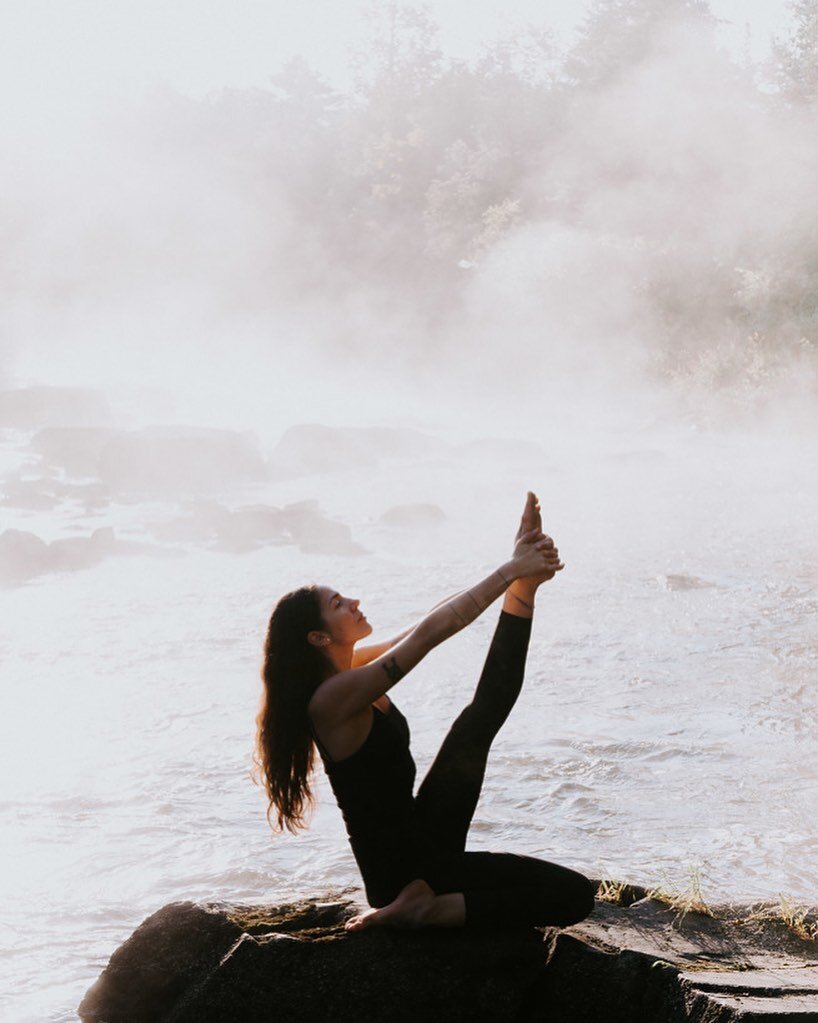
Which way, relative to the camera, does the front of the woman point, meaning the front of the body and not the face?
to the viewer's right

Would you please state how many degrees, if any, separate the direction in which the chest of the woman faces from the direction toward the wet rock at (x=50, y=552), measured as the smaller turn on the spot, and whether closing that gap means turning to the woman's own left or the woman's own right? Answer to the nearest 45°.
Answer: approximately 90° to the woman's own left

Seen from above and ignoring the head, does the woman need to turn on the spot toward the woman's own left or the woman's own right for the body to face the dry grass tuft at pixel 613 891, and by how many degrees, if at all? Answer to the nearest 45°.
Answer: approximately 45° to the woman's own left

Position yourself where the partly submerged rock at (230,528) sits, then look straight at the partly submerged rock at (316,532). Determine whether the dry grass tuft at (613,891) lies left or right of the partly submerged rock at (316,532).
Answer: right

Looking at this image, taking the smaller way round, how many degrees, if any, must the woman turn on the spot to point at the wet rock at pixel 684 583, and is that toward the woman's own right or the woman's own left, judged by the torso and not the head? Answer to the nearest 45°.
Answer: approximately 90° to the woman's own left

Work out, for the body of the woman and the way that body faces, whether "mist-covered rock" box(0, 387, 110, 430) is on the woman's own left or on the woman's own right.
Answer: on the woman's own left
